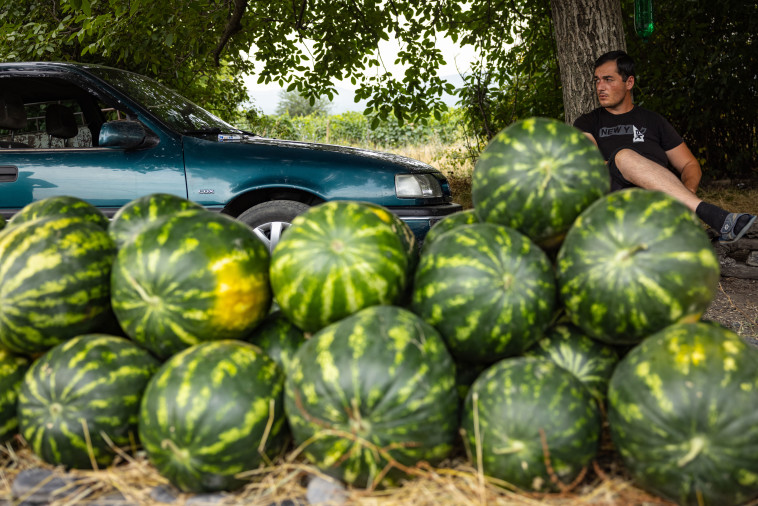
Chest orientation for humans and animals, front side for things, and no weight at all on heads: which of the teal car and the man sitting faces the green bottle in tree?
the teal car

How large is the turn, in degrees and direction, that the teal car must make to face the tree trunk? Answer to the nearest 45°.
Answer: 0° — it already faces it

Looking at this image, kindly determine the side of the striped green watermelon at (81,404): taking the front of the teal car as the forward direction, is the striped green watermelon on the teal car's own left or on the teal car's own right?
on the teal car's own right

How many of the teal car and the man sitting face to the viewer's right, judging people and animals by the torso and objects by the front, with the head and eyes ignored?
1

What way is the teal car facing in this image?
to the viewer's right

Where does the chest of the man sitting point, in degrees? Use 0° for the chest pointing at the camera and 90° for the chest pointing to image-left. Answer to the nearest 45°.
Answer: approximately 0°

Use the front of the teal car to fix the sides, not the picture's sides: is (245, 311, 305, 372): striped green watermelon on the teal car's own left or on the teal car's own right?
on the teal car's own right

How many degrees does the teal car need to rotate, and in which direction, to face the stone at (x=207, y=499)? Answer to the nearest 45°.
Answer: approximately 90° to its right

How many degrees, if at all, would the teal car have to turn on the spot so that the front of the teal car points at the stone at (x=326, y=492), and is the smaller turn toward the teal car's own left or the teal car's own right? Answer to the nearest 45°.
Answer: approximately 90° to the teal car's own right
